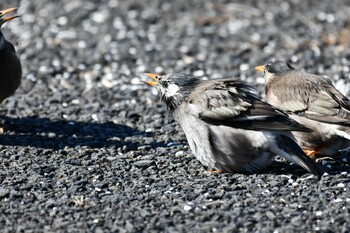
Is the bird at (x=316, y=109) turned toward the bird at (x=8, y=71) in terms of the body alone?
yes

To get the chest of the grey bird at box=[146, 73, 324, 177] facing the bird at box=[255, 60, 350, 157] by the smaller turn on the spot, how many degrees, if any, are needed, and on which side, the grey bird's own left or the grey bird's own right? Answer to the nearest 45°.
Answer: approximately 135° to the grey bird's own right

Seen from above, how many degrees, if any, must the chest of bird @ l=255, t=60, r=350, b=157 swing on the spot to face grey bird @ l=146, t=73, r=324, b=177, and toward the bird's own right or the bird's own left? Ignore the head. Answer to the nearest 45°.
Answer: approximately 45° to the bird's own left

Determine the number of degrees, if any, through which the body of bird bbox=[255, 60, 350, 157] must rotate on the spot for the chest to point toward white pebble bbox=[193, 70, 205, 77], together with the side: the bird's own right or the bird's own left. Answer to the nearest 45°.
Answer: approximately 45° to the bird's own right

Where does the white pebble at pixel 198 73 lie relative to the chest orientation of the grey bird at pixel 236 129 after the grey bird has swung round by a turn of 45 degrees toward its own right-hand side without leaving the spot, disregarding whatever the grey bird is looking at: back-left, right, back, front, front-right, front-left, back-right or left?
front-right

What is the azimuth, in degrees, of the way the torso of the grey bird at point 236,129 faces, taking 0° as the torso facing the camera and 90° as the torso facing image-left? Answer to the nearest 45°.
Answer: approximately 90°

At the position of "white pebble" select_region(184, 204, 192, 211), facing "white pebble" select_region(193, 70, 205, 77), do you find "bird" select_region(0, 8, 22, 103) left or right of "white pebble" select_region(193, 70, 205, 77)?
left

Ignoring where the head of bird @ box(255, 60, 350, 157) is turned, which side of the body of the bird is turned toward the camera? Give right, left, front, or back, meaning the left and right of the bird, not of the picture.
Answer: left
